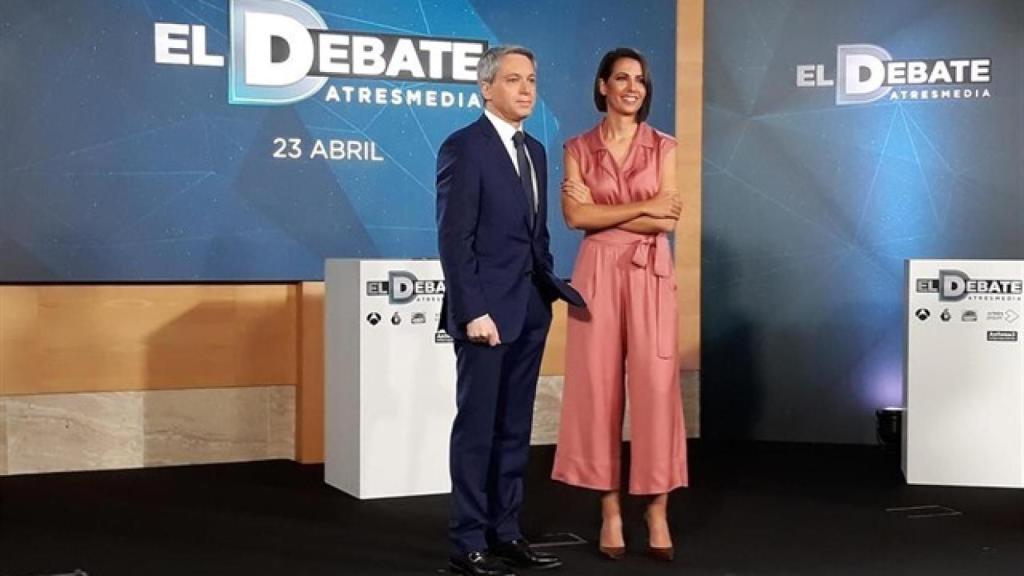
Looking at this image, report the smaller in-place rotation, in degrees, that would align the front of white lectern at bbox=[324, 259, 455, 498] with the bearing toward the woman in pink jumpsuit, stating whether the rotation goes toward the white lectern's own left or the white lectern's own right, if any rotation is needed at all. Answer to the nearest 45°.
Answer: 0° — it already faces them

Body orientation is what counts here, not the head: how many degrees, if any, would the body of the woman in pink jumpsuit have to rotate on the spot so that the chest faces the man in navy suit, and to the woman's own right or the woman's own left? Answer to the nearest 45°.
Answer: approximately 45° to the woman's own right

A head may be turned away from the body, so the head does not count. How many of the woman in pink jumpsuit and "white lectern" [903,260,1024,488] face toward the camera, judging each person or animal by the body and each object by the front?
2

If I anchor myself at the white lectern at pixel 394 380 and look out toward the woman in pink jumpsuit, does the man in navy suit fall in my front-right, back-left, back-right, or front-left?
front-right

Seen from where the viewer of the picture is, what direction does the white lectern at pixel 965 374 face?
facing the viewer

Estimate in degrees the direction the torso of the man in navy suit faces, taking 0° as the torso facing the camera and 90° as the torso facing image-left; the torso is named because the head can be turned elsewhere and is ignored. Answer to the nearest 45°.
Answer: approximately 315°

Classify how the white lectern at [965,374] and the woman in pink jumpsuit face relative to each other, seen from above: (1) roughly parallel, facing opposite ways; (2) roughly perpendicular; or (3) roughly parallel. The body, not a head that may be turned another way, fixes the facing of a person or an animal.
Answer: roughly parallel

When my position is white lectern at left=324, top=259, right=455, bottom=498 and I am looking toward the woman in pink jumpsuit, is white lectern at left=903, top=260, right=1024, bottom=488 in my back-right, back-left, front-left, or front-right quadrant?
front-left

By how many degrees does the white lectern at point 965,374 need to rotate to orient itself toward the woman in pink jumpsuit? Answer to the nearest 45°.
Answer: approximately 45° to its right

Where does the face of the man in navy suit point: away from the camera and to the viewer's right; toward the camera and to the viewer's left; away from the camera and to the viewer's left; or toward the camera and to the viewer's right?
toward the camera and to the viewer's right

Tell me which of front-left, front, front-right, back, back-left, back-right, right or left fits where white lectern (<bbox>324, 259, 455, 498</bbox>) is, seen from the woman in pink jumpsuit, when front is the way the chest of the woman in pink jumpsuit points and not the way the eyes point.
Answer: back-right

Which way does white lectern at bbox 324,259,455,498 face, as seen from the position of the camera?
facing the viewer and to the right of the viewer

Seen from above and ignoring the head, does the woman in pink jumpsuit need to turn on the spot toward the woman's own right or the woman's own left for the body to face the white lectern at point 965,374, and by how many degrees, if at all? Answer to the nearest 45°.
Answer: approximately 135° to the woman's own left

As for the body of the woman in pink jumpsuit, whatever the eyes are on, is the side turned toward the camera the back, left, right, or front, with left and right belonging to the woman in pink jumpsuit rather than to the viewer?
front
